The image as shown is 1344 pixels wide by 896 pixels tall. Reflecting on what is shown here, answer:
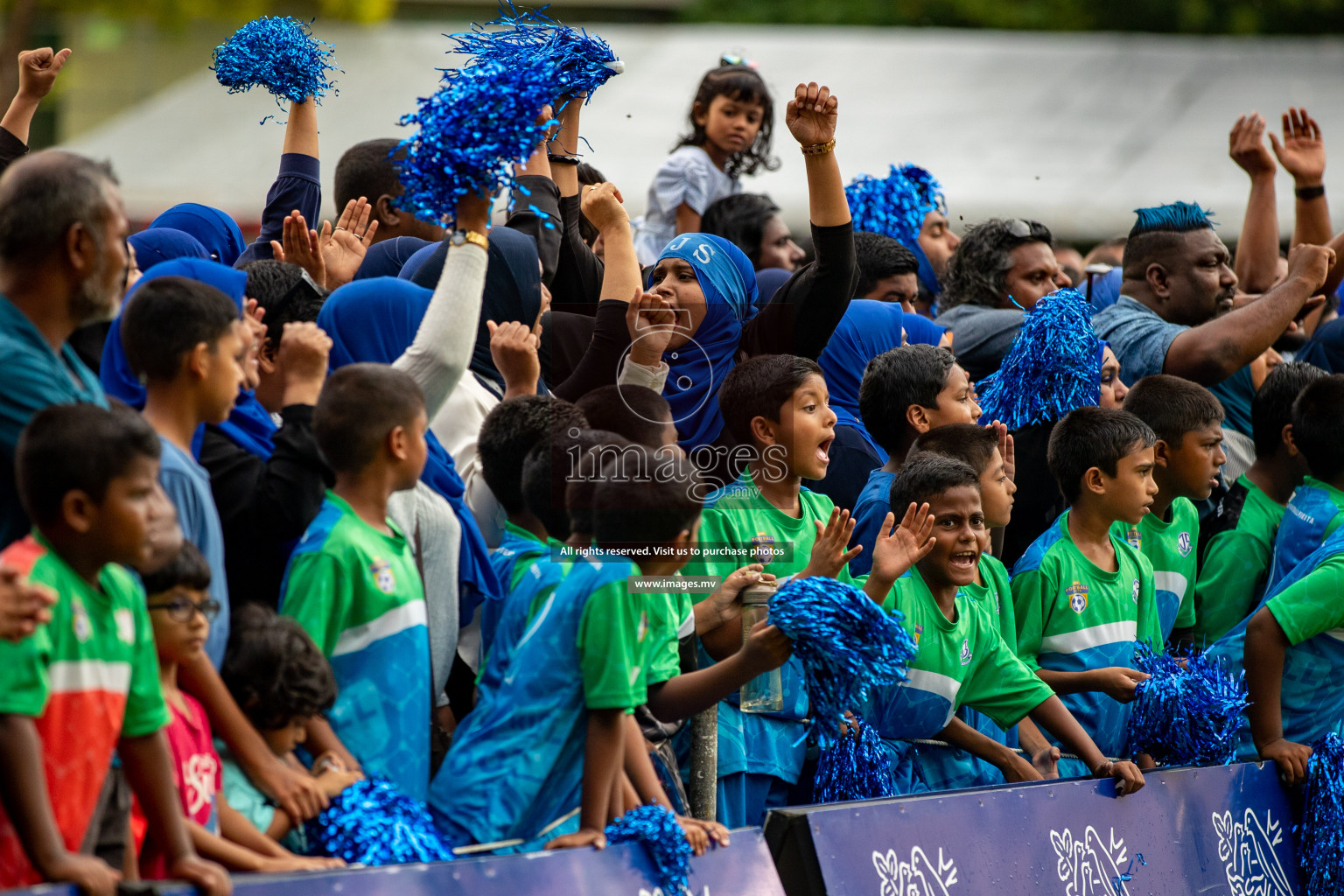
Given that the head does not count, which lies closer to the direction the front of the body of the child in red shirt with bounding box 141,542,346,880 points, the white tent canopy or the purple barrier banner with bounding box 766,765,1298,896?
the purple barrier banner

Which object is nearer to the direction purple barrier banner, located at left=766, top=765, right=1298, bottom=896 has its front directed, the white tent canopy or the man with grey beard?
the man with grey beard

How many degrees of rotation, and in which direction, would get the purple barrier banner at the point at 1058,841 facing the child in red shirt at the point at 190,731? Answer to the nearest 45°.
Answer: approximately 45° to its right

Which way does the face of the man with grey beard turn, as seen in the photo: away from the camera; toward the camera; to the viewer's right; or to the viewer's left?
to the viewer's right

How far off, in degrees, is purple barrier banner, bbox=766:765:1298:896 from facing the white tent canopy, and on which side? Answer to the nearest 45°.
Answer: approximately 180°

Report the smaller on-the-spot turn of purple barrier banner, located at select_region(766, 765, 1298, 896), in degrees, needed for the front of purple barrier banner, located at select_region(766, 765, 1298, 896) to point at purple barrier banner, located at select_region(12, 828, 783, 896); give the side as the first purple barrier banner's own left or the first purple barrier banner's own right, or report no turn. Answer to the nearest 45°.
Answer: approximately 45° to the first purple barrier banner's own right

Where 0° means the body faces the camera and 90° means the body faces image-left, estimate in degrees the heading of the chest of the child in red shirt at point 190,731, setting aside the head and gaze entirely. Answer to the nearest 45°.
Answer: approximately 315°
